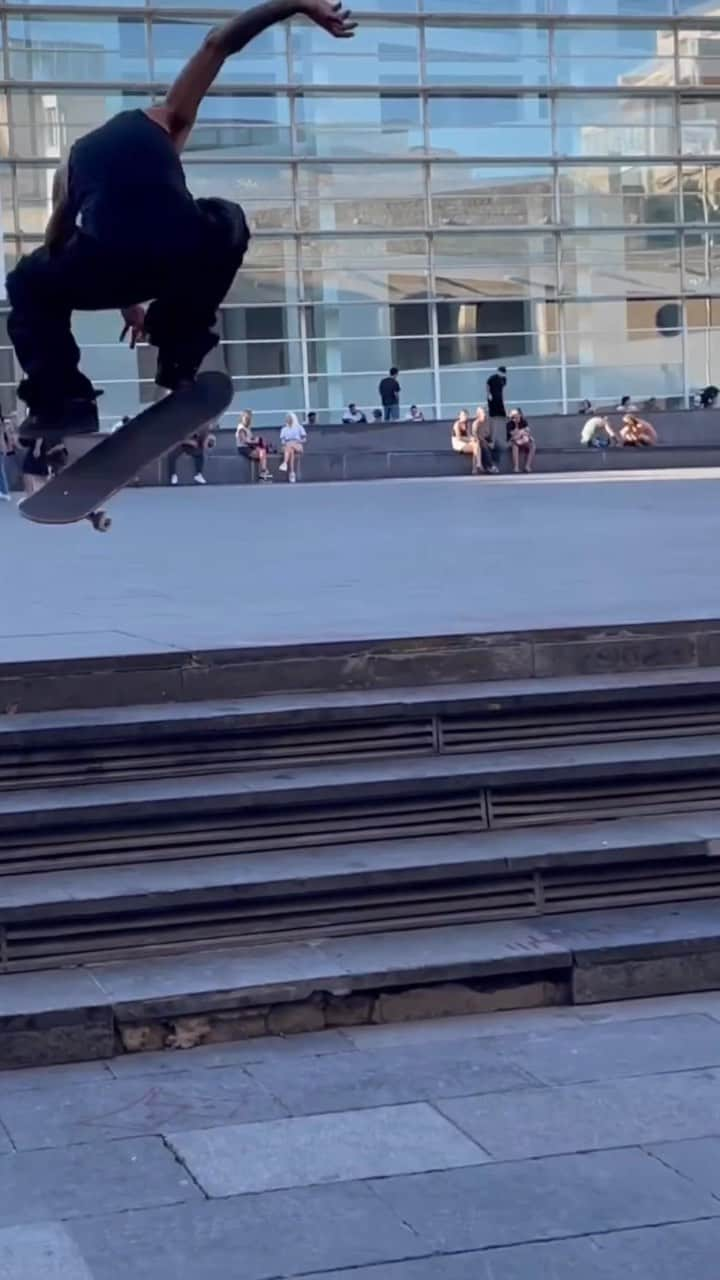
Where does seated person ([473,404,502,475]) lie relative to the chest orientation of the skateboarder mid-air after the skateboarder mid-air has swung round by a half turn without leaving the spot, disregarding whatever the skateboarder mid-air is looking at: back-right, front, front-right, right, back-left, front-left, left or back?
back

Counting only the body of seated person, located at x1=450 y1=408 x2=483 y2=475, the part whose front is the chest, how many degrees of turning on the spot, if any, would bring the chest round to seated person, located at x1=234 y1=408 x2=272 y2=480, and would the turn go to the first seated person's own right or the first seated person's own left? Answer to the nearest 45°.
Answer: approximately 135° to the first seated person's own right

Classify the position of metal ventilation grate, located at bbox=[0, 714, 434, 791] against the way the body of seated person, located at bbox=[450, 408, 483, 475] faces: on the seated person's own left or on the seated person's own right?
on the seated person's own right

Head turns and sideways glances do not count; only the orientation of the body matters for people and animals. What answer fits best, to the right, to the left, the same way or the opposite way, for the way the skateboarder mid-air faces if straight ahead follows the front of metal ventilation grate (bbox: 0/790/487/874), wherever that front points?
the opposite way

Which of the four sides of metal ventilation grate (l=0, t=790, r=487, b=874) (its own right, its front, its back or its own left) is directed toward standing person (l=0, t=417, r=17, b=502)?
back

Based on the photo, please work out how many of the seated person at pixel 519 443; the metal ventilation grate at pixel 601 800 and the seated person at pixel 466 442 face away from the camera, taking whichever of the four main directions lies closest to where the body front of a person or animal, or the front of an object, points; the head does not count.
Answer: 0

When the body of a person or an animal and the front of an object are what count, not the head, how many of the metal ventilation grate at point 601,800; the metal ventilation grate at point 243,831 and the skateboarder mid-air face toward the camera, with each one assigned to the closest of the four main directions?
2

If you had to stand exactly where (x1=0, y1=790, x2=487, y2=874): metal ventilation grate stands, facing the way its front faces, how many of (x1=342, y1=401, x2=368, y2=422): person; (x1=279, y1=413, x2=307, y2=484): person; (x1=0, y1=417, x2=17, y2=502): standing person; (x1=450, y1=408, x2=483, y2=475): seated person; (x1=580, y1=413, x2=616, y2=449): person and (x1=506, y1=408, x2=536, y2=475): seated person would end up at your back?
6

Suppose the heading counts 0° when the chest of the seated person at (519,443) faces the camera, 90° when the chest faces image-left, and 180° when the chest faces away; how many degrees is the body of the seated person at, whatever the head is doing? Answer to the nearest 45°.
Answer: approximately 0°

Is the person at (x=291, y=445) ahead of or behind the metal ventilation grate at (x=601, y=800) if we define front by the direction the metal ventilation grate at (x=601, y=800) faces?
behind

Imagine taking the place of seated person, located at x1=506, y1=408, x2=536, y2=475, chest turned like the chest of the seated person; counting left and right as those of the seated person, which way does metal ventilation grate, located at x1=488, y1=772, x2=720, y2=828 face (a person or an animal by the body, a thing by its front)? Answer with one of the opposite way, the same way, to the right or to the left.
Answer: the same way

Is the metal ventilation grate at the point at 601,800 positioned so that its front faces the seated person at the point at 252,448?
no

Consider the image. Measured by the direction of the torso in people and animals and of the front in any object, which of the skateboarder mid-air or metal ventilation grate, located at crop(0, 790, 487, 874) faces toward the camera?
the metal ventilation grate

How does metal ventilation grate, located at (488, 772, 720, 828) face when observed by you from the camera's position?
facing the viewer
